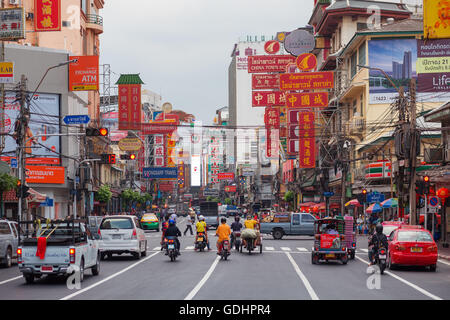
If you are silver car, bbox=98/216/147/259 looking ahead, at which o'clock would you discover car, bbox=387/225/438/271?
The car is roughly at 4 o'clock from the silver car.

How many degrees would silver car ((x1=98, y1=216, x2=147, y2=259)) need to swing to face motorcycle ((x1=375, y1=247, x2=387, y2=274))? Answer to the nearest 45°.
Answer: approximately 135° to its right

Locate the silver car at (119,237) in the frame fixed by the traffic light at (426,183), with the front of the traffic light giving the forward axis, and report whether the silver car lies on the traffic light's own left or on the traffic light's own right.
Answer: on the traffic light's own right

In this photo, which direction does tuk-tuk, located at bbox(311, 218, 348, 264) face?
away from the camera

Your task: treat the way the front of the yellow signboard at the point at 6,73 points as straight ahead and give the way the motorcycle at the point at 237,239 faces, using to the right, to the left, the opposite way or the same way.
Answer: the opposite way

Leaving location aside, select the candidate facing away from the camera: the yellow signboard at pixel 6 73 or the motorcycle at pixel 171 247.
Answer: the motorcycle

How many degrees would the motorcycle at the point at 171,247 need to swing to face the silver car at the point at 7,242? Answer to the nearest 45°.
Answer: approximately 90° to its left

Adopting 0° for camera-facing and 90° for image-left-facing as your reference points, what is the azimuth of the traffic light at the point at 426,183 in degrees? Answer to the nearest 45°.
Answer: approximately 0°

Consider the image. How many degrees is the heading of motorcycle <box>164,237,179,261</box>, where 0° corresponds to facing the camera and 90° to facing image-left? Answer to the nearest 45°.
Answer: approximately 180°
